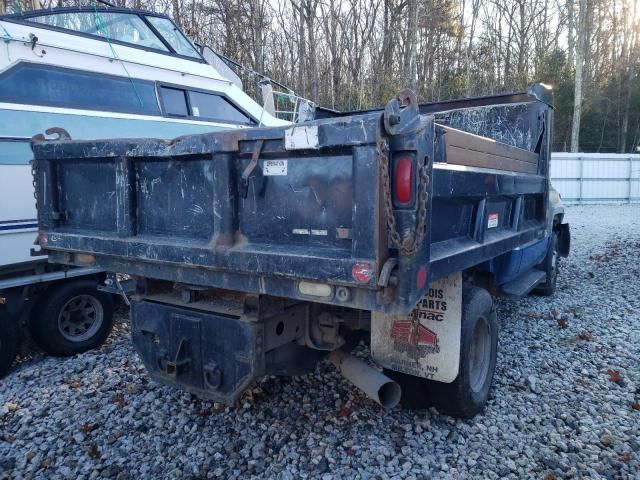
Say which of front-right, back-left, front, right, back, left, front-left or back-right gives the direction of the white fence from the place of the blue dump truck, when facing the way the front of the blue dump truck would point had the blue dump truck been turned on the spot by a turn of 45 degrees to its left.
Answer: front-right

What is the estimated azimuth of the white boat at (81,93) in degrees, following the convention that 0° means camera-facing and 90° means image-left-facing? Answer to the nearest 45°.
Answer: approximately 225°

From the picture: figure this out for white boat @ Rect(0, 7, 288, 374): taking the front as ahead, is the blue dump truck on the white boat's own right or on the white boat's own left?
on the white boat's own right

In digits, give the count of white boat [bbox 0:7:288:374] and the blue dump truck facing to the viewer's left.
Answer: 0

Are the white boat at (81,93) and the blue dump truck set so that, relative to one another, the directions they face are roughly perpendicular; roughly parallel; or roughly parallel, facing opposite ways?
roughly parallel

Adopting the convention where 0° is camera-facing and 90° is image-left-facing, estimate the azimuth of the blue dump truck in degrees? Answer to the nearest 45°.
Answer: approximately 225°

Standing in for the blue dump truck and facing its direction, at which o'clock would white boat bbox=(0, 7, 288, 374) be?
The white boat is roughly at 9 o'clock from the blue dump truck.

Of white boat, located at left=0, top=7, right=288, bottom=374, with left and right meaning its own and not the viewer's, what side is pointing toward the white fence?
front
